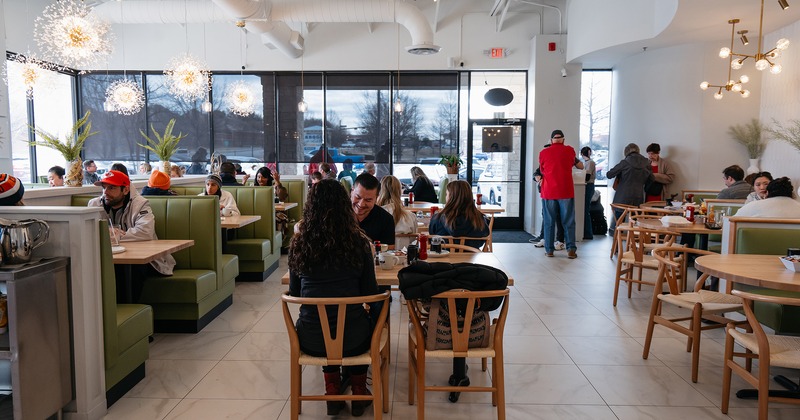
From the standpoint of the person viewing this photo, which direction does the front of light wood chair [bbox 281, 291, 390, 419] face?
facing away from the viewer

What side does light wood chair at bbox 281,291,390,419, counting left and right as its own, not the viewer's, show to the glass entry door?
front

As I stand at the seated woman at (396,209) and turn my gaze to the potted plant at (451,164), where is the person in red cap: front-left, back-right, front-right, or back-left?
back-left

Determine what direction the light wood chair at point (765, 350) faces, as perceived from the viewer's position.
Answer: facing away from the viewer and to the left of the viewer

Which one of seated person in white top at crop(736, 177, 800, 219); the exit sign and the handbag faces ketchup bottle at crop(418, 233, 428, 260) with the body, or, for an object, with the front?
the exit sign

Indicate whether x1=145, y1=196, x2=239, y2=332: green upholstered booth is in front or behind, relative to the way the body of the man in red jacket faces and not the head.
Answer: behind

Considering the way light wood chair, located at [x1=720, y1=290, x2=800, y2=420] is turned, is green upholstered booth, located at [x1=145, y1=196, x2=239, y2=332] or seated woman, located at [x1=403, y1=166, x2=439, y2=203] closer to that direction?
the seated woman

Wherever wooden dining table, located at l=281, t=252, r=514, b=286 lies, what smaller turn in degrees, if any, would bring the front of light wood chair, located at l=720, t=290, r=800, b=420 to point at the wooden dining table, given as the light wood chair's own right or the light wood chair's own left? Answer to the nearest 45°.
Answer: approximately 45° to the light wood chair's own left

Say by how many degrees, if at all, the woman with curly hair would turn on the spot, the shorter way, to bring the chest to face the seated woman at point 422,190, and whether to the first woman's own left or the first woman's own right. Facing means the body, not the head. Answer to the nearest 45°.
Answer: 0° — they already face them

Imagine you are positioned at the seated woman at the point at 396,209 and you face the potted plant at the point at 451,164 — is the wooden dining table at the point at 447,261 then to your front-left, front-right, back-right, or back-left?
back-right

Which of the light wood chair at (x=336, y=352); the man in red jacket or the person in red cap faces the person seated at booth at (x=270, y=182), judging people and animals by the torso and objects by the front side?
the light wood chair

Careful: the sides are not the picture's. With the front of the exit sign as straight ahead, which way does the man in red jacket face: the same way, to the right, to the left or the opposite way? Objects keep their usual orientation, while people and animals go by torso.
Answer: the opposite way

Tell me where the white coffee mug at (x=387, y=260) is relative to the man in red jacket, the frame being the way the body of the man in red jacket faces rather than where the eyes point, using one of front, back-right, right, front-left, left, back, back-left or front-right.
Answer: back

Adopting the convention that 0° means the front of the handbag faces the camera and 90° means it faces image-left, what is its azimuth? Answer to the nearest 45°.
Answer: approximately 0°

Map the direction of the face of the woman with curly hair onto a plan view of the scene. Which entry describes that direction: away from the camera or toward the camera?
away from the camera

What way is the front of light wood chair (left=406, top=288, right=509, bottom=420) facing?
away from the camera
